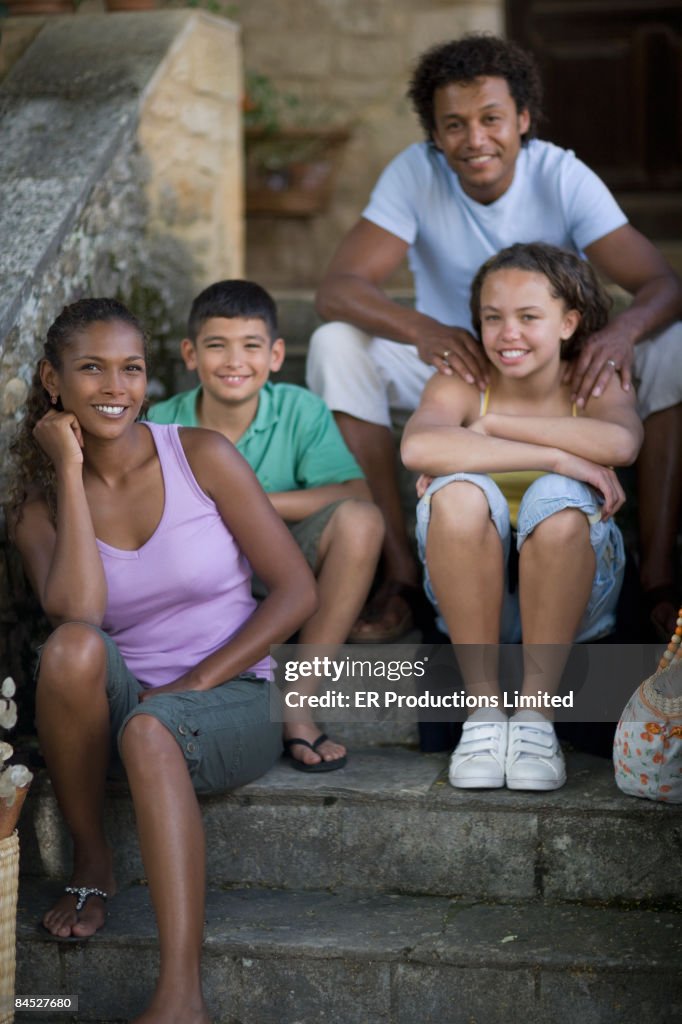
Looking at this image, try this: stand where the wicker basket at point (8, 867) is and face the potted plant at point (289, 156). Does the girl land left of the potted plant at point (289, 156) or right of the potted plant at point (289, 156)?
right

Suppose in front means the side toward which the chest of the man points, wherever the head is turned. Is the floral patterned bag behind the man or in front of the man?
in front

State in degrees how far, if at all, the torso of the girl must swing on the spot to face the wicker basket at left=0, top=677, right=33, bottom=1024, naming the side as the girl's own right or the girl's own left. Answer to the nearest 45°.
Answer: approximately 45° to the girl's own right

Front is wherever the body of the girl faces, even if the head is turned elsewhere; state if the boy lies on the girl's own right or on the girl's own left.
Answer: on the girl's own right

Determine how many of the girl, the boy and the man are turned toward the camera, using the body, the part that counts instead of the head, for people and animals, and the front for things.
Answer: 3

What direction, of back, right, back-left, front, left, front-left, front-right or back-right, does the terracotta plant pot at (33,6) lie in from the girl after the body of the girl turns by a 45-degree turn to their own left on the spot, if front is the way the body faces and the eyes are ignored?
back

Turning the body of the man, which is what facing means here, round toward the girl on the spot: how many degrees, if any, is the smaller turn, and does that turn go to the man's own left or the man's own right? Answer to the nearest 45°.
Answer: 0° — they already face them

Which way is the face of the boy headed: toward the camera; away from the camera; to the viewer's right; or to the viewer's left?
toward the camera

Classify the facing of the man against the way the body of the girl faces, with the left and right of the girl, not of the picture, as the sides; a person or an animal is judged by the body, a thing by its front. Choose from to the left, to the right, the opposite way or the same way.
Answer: the same way

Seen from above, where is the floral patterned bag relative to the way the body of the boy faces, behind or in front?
in front

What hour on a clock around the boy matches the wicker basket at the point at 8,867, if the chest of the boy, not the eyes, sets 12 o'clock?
The wicker basket is roughly at 1 o'clock from the boy.

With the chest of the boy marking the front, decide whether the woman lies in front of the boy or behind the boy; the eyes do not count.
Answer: in front

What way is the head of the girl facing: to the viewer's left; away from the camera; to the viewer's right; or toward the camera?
toward the camera

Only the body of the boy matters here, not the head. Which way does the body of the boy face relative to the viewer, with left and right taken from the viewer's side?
facing the viewer

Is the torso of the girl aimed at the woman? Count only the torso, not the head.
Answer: no

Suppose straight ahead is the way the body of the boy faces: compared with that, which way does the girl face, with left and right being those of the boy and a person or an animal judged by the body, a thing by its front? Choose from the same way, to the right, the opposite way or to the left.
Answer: the same way

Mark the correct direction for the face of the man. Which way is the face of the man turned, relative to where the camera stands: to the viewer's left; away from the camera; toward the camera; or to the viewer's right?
toward the camera

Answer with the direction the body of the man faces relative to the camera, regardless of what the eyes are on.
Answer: toward the camera
